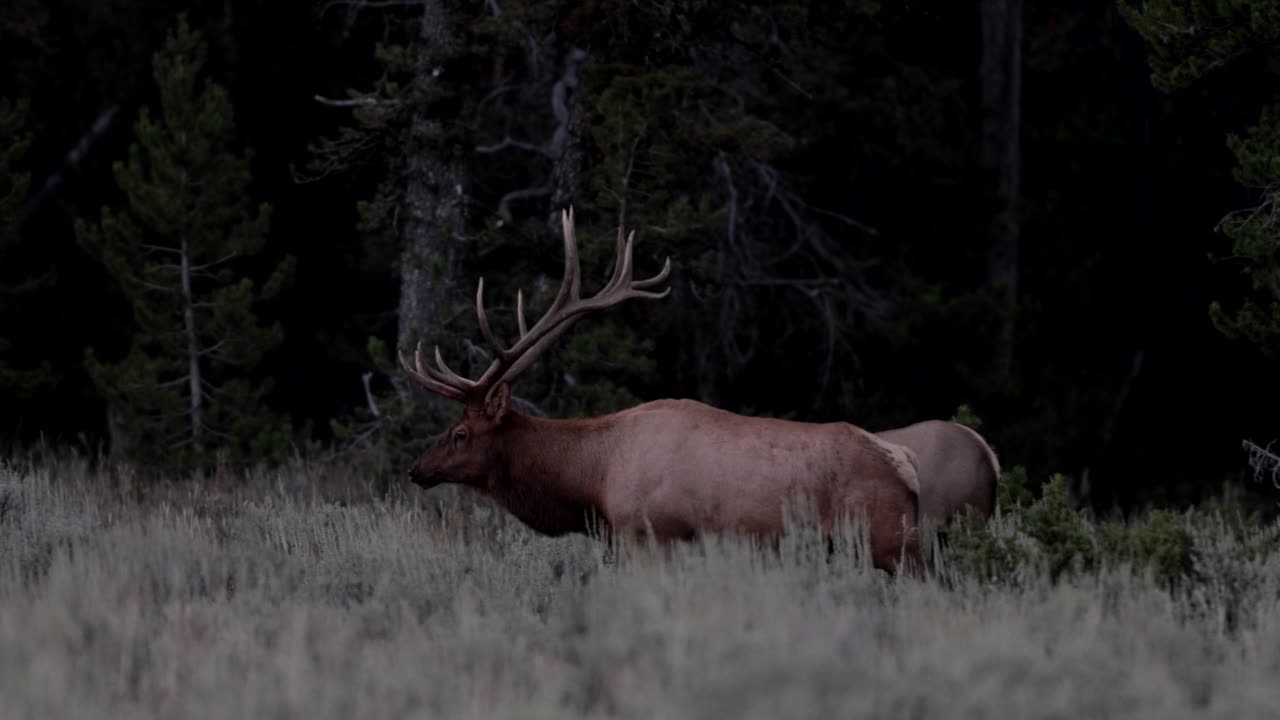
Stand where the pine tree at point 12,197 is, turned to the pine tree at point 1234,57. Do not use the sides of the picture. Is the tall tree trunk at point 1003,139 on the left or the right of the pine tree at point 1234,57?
left

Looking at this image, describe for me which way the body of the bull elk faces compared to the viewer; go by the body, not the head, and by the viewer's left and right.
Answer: facing to the left of the viewer

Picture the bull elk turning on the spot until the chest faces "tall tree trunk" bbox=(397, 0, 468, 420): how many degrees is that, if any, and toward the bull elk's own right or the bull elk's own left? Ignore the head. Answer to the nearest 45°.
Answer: approximately 90° to the bull elk's own right

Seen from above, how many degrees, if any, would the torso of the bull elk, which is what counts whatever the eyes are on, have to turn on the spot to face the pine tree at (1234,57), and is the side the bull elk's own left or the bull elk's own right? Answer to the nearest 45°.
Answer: approximately 135° to the bull elk's own right

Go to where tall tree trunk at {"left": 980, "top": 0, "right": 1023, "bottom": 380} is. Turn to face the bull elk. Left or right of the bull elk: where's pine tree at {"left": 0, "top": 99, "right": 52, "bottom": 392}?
right

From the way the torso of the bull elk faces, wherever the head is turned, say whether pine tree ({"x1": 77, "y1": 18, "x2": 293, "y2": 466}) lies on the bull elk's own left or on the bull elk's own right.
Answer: on the bull elk's own right

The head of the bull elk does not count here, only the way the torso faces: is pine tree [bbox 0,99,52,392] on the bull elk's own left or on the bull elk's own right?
on the bull elk's own right

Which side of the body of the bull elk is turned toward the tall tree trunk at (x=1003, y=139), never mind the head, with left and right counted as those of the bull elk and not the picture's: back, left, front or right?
right
